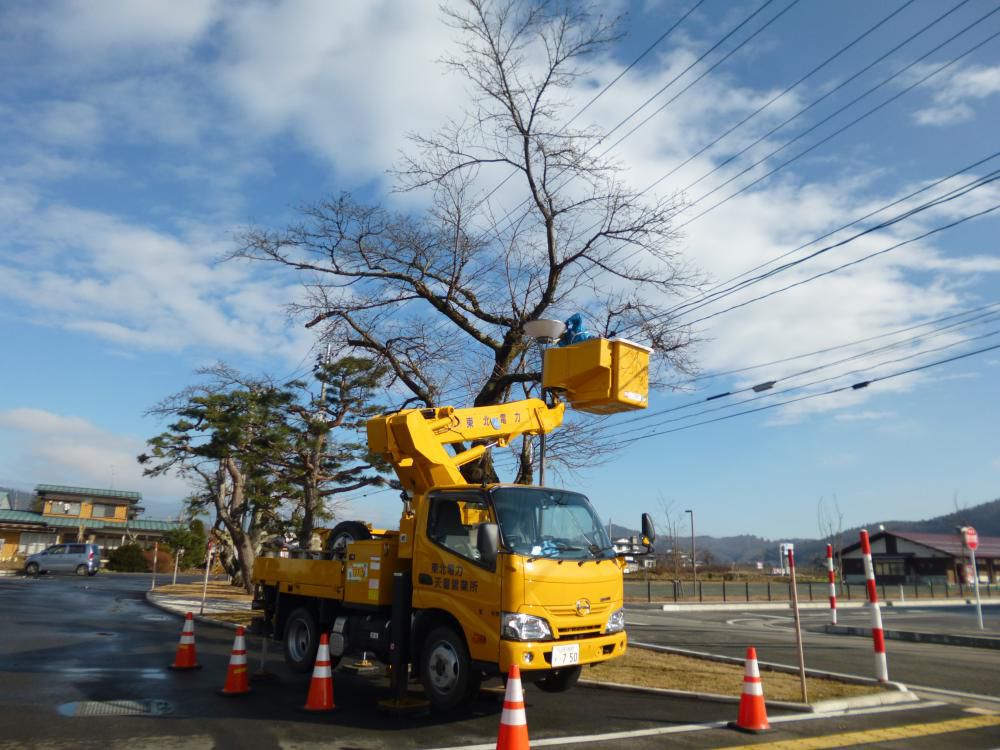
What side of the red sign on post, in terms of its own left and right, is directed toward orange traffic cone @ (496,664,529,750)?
front

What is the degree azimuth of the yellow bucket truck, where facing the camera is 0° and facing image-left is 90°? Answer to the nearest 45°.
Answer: approximately 315°

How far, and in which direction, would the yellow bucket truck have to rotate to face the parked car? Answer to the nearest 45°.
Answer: approximately 180°

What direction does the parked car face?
to the viewer's left

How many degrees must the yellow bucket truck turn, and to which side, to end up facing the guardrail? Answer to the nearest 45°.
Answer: approximately 90° to its left

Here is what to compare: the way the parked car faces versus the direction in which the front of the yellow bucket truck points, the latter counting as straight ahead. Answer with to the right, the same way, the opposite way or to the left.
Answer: to the right

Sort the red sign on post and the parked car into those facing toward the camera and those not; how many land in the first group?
1

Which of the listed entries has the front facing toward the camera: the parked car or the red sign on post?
the red sign on post

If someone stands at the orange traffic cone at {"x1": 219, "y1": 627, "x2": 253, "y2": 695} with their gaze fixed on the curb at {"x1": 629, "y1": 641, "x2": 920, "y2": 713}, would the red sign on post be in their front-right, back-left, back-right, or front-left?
front-left

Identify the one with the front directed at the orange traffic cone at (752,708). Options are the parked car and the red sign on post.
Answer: the red sign on post

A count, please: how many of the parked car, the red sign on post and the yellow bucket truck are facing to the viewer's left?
1

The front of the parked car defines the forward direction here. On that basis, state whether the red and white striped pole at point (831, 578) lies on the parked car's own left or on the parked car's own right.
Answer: on the parked car's own left

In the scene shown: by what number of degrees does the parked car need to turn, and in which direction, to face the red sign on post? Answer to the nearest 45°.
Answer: approximately 135° to its left
